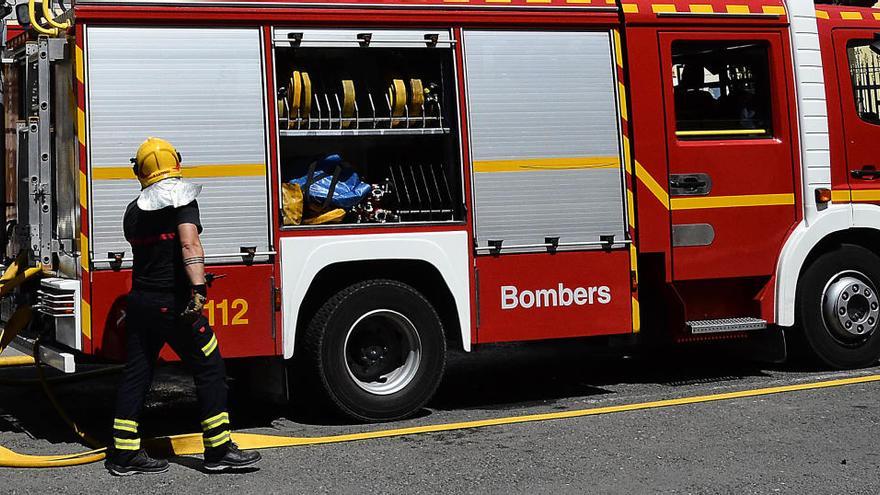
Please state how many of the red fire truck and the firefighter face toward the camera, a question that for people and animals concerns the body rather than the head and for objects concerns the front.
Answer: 0

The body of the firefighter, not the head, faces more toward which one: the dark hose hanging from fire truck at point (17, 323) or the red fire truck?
the red fire truck

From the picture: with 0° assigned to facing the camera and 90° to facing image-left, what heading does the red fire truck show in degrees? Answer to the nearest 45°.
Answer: approximately 270°

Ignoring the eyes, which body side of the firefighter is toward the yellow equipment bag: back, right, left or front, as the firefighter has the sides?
front

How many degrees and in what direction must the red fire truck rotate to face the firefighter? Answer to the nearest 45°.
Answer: approximately 135° to its right
